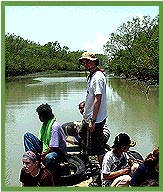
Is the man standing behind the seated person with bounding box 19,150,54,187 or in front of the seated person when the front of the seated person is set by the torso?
behind

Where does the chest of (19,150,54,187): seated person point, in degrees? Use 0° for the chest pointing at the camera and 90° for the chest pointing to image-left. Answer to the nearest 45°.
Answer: approximately 45°
